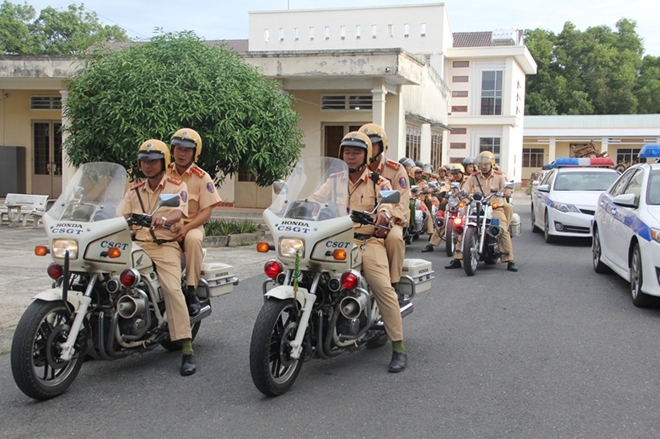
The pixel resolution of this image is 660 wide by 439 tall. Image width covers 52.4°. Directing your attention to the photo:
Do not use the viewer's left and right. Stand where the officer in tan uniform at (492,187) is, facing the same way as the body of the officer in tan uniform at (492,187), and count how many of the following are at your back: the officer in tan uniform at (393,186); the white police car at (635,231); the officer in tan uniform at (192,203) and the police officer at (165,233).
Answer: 0

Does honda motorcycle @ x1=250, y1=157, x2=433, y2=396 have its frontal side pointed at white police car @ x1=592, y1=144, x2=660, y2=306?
no

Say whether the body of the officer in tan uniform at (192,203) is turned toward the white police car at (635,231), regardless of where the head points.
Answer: no

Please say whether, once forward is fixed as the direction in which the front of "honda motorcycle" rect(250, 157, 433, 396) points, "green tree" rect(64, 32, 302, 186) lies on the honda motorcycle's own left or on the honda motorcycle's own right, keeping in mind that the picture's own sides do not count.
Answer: on the honda motorcycle's own right

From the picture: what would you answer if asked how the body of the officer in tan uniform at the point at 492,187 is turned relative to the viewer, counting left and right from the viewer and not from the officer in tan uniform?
facing the viewer

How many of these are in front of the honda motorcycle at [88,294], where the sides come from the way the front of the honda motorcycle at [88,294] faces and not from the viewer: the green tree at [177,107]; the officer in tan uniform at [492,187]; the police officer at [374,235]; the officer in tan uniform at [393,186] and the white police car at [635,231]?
0

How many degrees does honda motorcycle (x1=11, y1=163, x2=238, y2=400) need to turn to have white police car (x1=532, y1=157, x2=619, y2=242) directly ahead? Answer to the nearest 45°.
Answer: approximately 180°

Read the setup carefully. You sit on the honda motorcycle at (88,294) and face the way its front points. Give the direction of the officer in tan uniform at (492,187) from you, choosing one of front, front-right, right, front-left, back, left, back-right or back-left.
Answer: back

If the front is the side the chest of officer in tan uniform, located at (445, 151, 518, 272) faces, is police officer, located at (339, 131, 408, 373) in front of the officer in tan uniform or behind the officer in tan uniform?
in front

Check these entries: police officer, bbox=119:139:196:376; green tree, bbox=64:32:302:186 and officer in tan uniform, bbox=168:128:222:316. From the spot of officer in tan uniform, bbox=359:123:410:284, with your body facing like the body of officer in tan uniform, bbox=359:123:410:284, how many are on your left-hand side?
0

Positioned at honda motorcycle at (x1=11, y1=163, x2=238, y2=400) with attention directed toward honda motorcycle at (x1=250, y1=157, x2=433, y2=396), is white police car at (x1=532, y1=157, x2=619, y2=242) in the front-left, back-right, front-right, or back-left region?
front-left

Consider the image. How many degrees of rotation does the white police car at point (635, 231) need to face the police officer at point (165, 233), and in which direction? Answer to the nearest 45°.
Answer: approximately 90° to its right

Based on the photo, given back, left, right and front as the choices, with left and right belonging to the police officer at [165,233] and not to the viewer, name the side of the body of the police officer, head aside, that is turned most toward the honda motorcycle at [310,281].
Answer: left

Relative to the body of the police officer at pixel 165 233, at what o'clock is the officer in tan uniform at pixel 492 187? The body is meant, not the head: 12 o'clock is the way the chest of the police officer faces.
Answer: The officer in tan uniform is roughly at 6 o'clock from the police officer.

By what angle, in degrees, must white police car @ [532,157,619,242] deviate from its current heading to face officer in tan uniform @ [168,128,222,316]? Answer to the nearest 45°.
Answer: approximately 45° to its right

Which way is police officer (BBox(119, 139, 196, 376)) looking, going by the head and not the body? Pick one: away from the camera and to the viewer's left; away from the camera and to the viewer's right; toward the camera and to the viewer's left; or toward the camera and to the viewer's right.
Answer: toward the camera and to the viewer's left

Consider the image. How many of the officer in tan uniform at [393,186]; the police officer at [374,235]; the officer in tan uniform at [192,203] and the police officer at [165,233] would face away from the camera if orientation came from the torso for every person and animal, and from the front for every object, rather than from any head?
0

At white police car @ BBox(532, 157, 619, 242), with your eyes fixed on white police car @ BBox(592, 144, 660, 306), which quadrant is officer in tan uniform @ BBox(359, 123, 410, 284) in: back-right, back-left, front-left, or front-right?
front-right

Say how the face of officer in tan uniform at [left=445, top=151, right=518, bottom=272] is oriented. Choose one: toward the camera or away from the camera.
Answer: toward the camera

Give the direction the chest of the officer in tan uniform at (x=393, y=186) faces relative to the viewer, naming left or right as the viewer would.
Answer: facing the viewer and to the left of the viewer
